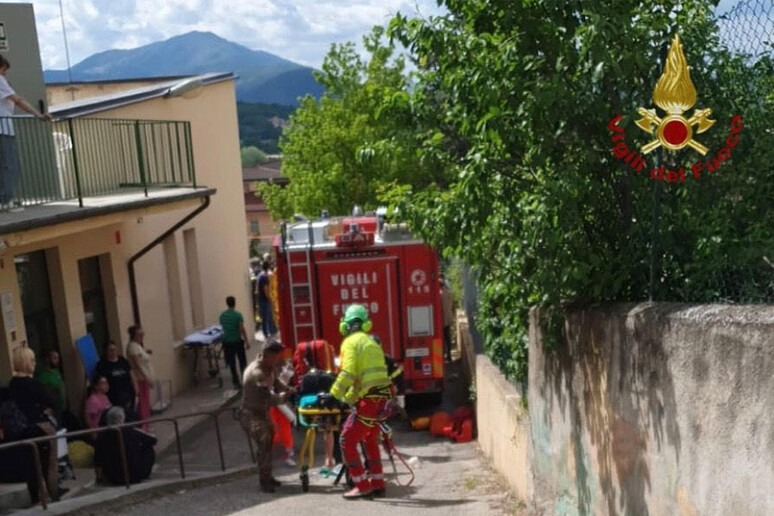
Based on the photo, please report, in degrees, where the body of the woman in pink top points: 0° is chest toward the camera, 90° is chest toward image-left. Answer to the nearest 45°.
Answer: approximately 315°

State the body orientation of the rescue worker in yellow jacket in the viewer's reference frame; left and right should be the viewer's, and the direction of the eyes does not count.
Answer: facing away from the viewer and to the left of the viewer

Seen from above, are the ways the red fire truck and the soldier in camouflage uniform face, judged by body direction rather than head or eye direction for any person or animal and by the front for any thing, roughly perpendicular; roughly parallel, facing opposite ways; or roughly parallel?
roughly perpendicular

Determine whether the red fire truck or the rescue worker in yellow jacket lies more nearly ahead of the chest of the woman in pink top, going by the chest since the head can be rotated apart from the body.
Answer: the rescue worker in yellow jacket

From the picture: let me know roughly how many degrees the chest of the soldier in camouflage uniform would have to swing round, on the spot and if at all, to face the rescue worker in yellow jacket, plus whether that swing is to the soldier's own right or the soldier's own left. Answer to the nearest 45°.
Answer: approximately 45° to the soldier's own right

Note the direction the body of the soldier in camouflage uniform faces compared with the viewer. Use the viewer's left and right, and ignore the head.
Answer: facing to the right of the viewer

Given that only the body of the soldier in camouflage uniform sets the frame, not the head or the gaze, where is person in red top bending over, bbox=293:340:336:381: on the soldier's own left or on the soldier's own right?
on the soldier's own left

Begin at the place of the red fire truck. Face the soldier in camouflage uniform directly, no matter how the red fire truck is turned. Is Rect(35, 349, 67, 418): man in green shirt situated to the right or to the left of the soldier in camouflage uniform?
right

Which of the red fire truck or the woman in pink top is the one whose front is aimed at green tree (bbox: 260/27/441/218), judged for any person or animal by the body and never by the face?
the red fire truck

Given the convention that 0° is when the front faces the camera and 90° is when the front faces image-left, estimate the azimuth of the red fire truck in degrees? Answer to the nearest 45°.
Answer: approximately 180°

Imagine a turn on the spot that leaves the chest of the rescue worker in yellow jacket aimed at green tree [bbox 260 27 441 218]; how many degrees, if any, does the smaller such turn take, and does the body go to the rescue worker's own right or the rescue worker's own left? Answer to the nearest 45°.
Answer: approximately 45° to the rescue worker's own right

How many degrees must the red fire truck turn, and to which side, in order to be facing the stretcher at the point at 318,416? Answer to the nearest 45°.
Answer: approximately 180°

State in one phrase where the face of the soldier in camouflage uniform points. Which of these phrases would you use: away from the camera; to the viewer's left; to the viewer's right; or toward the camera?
to the viewer's right
